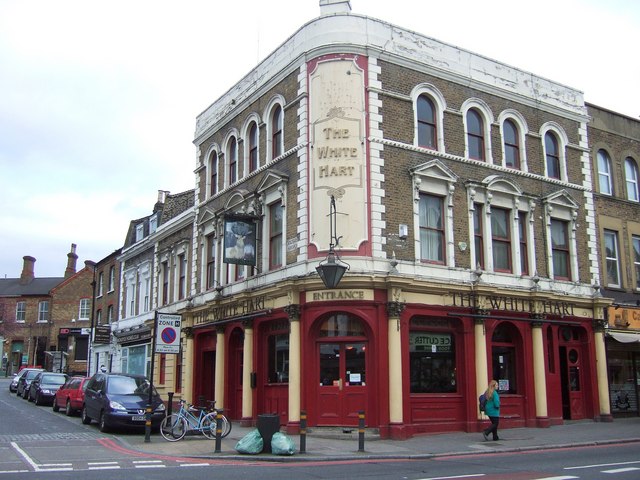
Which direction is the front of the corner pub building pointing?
toward the camera

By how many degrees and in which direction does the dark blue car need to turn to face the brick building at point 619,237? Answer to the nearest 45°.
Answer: approximately 45° to its left

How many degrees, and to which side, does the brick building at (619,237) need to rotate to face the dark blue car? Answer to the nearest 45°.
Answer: approximately 90° to its right

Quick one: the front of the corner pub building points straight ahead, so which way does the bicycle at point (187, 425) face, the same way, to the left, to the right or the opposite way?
to the right

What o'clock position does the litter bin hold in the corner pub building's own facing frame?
The litter bin is roughly at 1 o'clock from the corner pub building.

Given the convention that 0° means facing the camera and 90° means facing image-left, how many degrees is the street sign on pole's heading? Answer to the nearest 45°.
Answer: approximately 0°

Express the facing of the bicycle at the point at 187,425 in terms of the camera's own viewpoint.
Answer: facing to the left of the viewer

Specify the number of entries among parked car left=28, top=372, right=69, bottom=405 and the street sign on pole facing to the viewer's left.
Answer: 0

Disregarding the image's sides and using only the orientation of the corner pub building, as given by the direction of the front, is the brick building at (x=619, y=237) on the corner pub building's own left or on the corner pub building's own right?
on the corner pub building's own left

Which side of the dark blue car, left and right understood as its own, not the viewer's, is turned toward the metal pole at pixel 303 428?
front

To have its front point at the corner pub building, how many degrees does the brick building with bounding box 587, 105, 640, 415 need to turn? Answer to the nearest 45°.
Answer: approximately 90° to its right

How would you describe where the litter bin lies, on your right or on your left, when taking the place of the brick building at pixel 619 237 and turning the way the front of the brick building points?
on your right

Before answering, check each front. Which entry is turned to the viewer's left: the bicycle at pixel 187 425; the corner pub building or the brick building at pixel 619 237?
the bicycle

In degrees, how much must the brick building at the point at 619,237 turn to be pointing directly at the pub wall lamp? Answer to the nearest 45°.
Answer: approximately 90° to its right

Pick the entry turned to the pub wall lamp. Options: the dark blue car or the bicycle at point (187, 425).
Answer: the dark blue car
